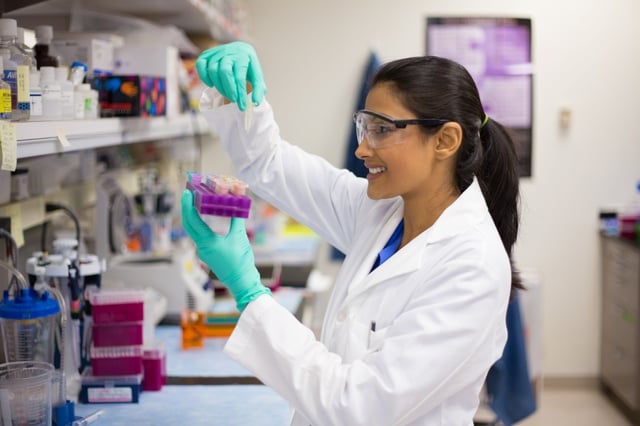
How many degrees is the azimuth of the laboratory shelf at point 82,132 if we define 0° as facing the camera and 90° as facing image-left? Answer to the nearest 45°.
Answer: approximately 315°

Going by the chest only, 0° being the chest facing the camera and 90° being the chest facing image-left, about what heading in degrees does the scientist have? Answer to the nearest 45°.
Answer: approximately 45°

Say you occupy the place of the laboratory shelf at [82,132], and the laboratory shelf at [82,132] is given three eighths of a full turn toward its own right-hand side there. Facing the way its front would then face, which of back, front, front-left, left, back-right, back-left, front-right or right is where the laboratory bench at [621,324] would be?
back-right

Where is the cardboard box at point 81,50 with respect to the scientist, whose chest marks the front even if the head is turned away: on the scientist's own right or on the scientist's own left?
on the scientist's own right

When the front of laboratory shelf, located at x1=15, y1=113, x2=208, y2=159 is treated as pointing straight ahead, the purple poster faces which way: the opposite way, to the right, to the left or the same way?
to the right
